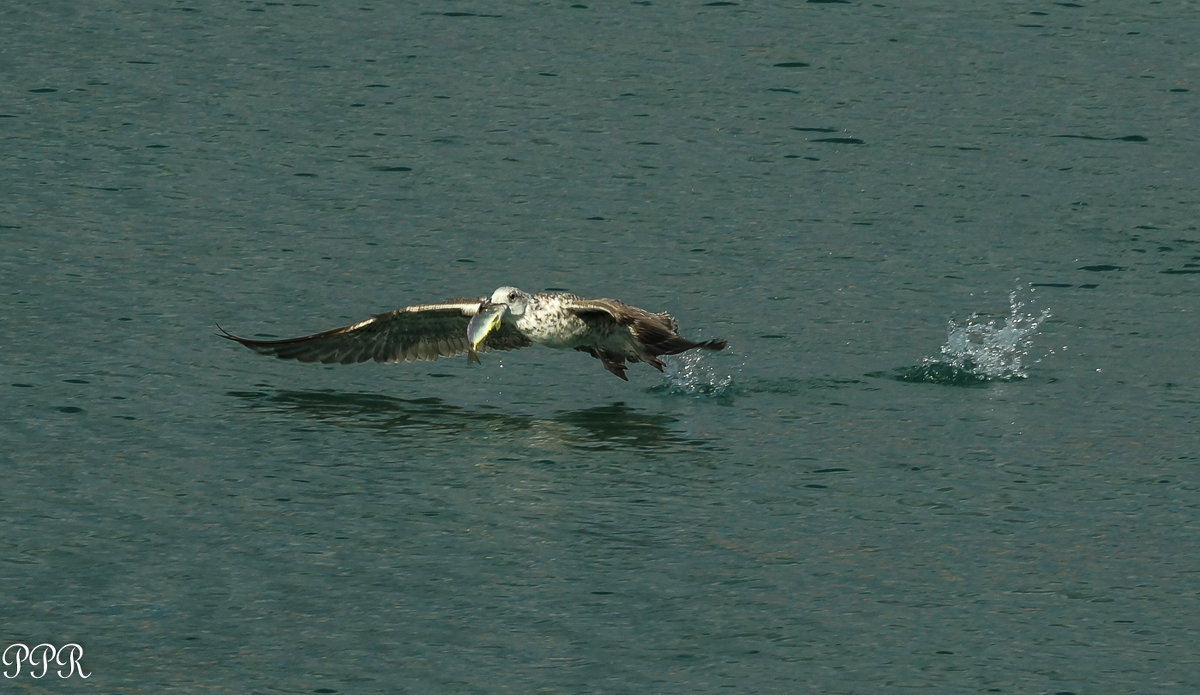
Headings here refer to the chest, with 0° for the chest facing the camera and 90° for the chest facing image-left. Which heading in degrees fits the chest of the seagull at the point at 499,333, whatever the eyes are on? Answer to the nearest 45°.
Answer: approximately 45°

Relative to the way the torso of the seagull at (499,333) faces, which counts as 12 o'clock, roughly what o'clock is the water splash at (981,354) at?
The water splash is roughly at 7 o'clock from the seagull.
